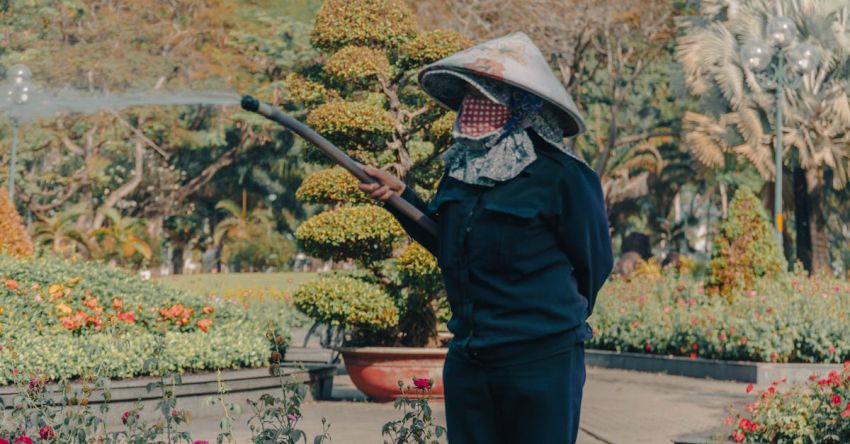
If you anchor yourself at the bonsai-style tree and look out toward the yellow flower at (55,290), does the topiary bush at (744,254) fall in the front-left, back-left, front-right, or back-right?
back-right

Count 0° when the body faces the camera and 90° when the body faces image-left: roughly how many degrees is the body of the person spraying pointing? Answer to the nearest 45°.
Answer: approximately 45°

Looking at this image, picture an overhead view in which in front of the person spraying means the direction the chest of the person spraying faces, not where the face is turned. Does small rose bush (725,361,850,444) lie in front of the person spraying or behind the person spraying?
behind

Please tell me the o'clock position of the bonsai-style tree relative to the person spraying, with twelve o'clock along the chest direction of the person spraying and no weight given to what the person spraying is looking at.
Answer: The bonsai-style tree is roughly at 4 o'clock from the person spraying.

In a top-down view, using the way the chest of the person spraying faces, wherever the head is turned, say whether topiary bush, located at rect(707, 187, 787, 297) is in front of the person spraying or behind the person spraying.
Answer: behind

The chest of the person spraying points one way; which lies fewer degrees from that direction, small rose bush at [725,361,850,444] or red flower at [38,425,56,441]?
the red flower

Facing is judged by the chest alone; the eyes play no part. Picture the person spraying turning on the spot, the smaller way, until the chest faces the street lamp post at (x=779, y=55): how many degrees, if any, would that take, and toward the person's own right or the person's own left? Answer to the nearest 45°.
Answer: approximately 135° to the person's own right

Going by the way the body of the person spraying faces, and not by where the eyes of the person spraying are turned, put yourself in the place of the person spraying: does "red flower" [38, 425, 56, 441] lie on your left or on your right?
on your right

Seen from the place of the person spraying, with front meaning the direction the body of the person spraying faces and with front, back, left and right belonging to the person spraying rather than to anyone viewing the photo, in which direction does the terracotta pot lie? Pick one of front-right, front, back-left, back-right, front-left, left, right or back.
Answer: back-right
